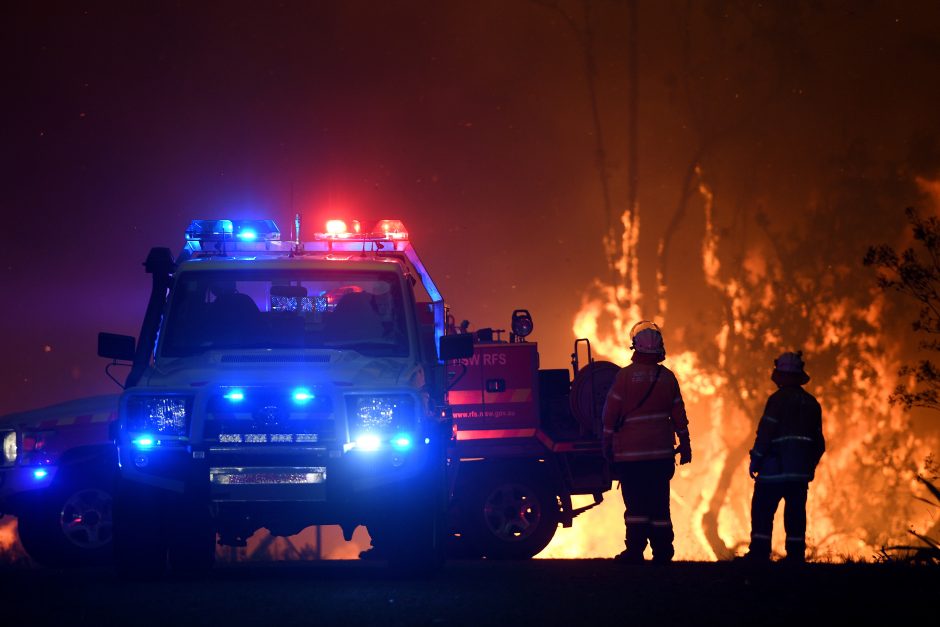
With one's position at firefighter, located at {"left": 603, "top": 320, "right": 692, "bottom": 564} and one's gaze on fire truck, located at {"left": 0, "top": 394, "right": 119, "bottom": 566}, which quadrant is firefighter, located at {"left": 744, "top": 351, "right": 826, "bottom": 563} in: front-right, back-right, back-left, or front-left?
back-right

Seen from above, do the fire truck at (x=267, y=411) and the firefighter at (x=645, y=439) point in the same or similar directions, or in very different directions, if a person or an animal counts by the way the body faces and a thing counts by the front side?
very different directions

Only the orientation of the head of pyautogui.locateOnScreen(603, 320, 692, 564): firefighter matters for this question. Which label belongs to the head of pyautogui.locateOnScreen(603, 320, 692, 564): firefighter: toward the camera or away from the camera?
away from the camera

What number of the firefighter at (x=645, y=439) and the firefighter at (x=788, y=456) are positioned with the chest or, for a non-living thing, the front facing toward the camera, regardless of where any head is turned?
0

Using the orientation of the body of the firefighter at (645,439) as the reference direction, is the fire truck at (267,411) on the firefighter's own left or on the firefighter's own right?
on the firefighter's own left

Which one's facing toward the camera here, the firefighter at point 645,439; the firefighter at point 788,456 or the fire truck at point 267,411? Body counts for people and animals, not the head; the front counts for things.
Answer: the fire truck

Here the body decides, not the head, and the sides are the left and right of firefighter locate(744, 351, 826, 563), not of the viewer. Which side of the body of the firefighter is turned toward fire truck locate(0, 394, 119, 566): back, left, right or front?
left

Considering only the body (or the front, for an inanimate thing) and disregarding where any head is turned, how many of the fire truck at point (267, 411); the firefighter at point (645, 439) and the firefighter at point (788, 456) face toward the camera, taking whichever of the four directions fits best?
1

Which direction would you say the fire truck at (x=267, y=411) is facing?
toward the camera

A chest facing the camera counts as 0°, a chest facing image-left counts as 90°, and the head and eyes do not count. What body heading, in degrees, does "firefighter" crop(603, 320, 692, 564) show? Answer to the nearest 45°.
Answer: approximately 180°

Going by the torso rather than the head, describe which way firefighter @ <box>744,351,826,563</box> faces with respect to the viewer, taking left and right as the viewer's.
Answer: facing away from the viewer

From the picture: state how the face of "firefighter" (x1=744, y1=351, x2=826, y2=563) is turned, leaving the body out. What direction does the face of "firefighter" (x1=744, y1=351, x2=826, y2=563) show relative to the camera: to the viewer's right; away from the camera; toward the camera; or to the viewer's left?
away from the camera

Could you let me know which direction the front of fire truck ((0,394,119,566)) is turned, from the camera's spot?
facing the viewer and to the left of the viewer
